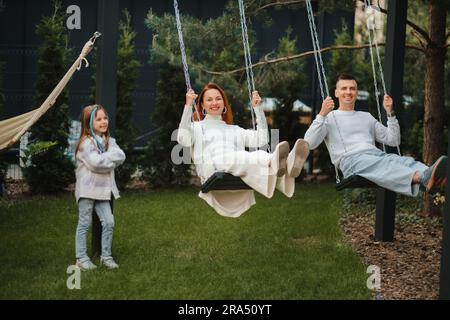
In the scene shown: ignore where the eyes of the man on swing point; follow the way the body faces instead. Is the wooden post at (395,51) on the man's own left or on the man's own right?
on the man's own left

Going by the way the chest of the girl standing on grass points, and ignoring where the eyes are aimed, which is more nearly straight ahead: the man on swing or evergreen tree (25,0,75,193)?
the man on swing

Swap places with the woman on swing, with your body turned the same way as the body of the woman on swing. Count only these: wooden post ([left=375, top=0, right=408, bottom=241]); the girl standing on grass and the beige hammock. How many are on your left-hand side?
1

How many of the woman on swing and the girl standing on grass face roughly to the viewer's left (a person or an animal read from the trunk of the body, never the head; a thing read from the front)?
0

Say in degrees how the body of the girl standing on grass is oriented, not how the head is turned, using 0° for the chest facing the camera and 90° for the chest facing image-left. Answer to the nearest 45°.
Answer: approximately 315°

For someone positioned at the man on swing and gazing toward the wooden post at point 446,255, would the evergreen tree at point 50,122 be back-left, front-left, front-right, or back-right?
back-right

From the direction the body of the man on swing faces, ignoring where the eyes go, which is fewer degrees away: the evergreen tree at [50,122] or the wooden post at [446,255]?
the wooden post

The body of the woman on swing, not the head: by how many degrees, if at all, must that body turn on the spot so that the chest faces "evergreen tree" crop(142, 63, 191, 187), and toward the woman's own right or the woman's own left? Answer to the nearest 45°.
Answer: approximately 135° to the woman's own left

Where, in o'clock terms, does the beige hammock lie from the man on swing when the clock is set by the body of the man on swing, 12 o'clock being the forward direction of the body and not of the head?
The beige hammock is roughly at 4 o'clock from the man on swing.

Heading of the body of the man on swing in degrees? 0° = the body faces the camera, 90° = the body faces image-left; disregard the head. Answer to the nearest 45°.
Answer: approximately 315°

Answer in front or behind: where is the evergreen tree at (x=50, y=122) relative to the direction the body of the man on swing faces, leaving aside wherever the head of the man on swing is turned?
behind

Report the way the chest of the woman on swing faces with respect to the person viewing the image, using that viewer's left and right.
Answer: facing the viewer and to the right of the viewer
